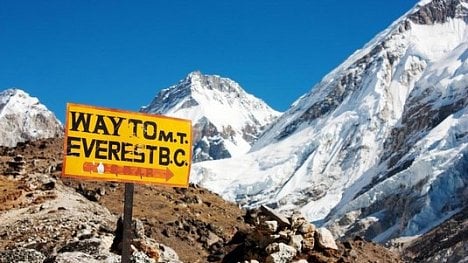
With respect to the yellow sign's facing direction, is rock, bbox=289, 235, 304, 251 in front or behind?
behind

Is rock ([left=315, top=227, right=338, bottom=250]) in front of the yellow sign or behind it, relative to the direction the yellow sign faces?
behind

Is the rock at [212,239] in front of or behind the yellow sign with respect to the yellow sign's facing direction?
behind

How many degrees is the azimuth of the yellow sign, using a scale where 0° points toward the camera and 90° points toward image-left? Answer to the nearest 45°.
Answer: approximately 0°

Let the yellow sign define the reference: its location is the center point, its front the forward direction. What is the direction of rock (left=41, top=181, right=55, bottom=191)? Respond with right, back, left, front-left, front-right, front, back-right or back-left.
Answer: back

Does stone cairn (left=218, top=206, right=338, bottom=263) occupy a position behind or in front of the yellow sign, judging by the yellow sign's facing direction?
behind

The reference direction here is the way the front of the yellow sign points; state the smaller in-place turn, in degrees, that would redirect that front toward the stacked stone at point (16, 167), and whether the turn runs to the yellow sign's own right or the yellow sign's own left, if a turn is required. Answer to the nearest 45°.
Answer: approximately 180°
